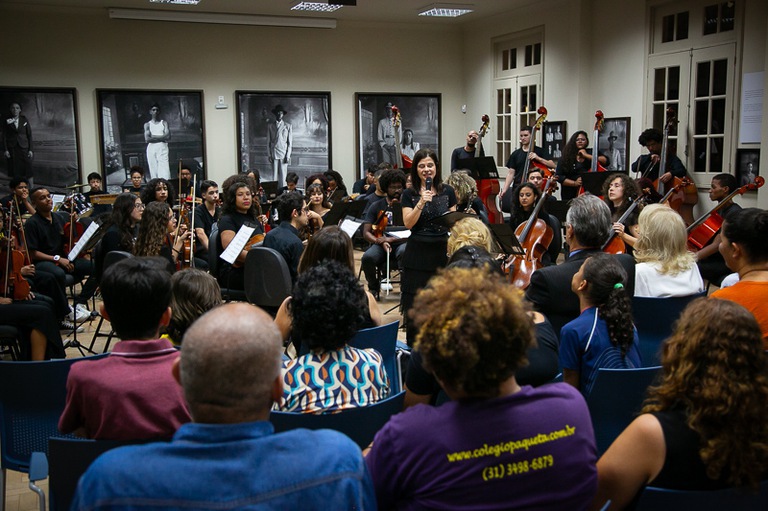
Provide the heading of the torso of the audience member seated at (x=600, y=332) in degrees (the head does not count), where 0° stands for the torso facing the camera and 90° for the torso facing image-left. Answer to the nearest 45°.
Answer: approximately 135°

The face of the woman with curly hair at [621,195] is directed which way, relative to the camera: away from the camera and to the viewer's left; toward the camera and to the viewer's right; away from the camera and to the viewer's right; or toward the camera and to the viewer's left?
toward the camera and to the viewer's left

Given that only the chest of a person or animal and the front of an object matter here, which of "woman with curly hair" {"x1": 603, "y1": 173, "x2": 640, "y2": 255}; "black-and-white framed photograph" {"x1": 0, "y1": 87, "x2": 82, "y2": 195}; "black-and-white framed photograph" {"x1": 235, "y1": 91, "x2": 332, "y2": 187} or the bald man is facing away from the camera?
the bald man

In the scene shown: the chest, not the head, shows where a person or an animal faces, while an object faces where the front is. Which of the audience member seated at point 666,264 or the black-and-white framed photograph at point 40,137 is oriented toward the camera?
the black-and-white framed photograph

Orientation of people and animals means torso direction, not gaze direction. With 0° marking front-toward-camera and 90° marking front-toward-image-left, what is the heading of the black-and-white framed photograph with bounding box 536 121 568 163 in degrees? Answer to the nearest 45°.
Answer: approximately 45°

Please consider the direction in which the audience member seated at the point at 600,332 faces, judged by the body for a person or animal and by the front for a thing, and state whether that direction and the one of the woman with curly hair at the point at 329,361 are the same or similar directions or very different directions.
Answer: same or similar directions

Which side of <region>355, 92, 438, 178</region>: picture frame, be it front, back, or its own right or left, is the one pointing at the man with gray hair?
front

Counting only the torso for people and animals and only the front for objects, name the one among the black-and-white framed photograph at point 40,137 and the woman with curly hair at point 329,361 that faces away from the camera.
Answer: the woman with curly hair

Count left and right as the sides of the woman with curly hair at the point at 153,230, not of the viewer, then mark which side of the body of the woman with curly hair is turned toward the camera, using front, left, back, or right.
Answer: right

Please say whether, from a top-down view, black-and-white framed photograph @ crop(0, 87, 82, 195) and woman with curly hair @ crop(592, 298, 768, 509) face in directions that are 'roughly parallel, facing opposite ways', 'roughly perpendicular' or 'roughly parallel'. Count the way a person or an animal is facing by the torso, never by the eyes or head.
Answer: roughly parallel, facing opposite ways

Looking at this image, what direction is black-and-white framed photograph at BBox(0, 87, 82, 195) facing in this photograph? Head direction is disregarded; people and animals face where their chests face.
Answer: toward the camera

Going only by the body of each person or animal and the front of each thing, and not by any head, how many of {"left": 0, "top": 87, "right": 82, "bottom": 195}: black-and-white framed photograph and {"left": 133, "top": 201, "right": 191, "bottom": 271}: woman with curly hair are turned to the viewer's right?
1

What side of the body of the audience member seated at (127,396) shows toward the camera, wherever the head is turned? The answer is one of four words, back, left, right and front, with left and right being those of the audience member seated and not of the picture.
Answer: back

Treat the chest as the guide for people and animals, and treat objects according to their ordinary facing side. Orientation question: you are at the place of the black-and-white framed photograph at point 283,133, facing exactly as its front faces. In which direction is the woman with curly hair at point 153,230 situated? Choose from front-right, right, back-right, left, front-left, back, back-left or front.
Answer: front

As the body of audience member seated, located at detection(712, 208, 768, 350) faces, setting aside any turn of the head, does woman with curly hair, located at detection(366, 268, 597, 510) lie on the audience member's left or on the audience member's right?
on the audience member's left

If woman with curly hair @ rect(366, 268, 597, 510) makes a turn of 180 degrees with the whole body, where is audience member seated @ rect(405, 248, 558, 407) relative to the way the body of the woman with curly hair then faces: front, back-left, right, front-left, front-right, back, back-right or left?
back

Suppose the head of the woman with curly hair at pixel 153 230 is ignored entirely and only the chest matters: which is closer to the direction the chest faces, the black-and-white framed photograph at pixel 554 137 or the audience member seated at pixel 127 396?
the black-and-white framed photograph

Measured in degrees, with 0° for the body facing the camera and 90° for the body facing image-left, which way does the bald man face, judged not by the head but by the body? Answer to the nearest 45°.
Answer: approximately 180°

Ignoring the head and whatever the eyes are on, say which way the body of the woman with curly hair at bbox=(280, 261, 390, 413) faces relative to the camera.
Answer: away from the camera

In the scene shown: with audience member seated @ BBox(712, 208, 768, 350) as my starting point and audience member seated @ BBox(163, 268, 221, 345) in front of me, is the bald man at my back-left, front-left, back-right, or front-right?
front-left

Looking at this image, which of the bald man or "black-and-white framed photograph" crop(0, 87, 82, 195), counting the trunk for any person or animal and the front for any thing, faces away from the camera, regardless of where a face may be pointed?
the bald man

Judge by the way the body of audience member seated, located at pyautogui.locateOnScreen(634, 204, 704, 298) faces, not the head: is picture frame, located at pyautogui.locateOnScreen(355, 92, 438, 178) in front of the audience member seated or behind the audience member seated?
in front

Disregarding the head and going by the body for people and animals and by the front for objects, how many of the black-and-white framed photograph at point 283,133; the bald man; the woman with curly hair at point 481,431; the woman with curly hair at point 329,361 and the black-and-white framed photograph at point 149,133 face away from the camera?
3
